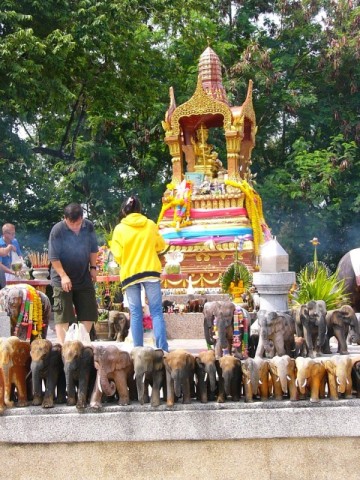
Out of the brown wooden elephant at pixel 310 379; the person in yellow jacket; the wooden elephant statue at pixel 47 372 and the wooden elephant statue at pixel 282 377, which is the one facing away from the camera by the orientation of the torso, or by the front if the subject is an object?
the person in yellow jacket

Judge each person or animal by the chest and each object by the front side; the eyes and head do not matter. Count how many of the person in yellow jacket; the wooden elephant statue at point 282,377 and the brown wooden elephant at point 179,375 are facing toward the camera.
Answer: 2

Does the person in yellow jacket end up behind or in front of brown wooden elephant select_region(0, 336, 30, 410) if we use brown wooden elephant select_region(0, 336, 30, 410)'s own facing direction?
behind

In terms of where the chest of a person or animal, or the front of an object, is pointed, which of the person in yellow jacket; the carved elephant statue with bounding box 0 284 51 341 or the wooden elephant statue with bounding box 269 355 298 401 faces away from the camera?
the person in yellow jacket

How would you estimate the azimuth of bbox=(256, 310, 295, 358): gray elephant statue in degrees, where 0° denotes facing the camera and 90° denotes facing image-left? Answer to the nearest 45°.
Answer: approximately 45°

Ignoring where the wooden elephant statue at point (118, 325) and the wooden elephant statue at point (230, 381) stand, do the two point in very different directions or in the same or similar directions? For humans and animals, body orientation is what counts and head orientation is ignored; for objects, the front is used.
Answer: same or similar directions

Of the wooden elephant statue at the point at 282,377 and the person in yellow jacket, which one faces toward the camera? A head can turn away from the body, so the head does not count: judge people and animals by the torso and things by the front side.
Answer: the wooden elephant statue

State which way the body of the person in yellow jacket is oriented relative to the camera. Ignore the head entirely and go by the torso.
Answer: away from the camera

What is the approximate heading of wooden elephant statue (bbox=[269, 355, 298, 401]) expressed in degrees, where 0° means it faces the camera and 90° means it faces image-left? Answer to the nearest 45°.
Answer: approximately 0°

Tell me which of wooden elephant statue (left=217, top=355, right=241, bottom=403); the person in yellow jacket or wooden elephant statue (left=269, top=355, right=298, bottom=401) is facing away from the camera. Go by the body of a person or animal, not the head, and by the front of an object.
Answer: the person in yellow jacket

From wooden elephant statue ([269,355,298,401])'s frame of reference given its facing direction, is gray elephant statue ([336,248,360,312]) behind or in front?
behind

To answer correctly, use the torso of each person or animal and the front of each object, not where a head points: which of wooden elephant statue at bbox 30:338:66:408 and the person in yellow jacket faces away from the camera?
the person in yellow jacket

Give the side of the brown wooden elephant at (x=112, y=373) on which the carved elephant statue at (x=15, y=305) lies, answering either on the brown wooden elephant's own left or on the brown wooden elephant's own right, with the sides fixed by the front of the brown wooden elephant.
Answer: on the brown wooden elephant's own right

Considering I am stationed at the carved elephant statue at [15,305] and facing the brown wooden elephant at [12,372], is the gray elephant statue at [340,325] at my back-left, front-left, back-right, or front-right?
front-left

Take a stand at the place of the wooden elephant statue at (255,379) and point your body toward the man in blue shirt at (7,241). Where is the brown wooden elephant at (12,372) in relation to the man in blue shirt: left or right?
left

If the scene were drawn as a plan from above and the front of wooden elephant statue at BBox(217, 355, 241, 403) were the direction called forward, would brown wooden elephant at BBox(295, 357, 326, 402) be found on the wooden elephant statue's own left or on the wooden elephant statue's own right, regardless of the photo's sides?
on the wooden elephant statue's own left

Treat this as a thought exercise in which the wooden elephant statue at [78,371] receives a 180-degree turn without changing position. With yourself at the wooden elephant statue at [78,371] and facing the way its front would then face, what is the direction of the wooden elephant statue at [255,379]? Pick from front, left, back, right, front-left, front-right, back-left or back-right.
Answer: front-right

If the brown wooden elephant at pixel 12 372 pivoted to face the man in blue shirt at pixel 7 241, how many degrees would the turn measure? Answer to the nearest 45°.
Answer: approximately 135° to its right

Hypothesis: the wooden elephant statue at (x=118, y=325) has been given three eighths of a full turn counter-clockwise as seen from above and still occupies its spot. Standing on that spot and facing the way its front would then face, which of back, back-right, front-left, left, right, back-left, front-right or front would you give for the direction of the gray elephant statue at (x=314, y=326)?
front-right

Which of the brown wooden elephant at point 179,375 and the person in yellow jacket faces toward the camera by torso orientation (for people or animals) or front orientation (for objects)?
the brown wooden elephant

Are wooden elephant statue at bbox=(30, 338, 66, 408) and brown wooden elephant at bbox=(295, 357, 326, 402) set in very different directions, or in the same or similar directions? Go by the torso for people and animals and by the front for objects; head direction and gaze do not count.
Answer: same or similar directions
